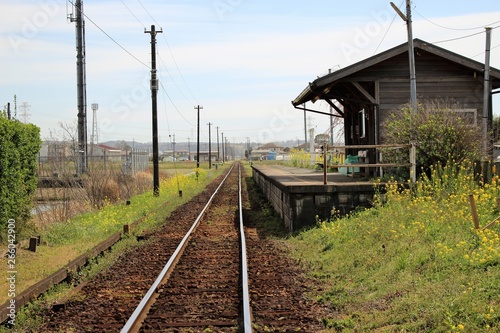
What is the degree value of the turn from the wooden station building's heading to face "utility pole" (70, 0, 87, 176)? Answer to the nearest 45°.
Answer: approximately 45° to its right

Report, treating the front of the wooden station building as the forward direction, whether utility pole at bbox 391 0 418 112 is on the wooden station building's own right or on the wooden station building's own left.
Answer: on the wooden station building's own left

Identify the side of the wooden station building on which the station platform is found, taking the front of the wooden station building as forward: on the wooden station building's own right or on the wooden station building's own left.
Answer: on the wooden station building's own left

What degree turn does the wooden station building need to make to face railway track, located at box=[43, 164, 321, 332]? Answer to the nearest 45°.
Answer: approximately 90° to its left

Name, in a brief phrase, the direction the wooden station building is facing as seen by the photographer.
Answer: facing to the left of the viewer

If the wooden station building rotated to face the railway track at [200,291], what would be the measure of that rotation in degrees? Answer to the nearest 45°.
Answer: approximately 90° to its left

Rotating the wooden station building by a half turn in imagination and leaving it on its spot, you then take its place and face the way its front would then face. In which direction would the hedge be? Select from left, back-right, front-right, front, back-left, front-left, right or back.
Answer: back-right

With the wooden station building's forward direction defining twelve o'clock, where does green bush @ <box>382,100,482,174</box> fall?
The green bush is roughly at 9 o'clock from the wooden station building.
